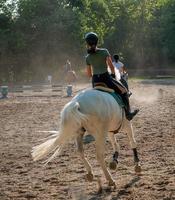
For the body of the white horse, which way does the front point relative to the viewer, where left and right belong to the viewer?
facing away from the viewer and to the right of the viewer
